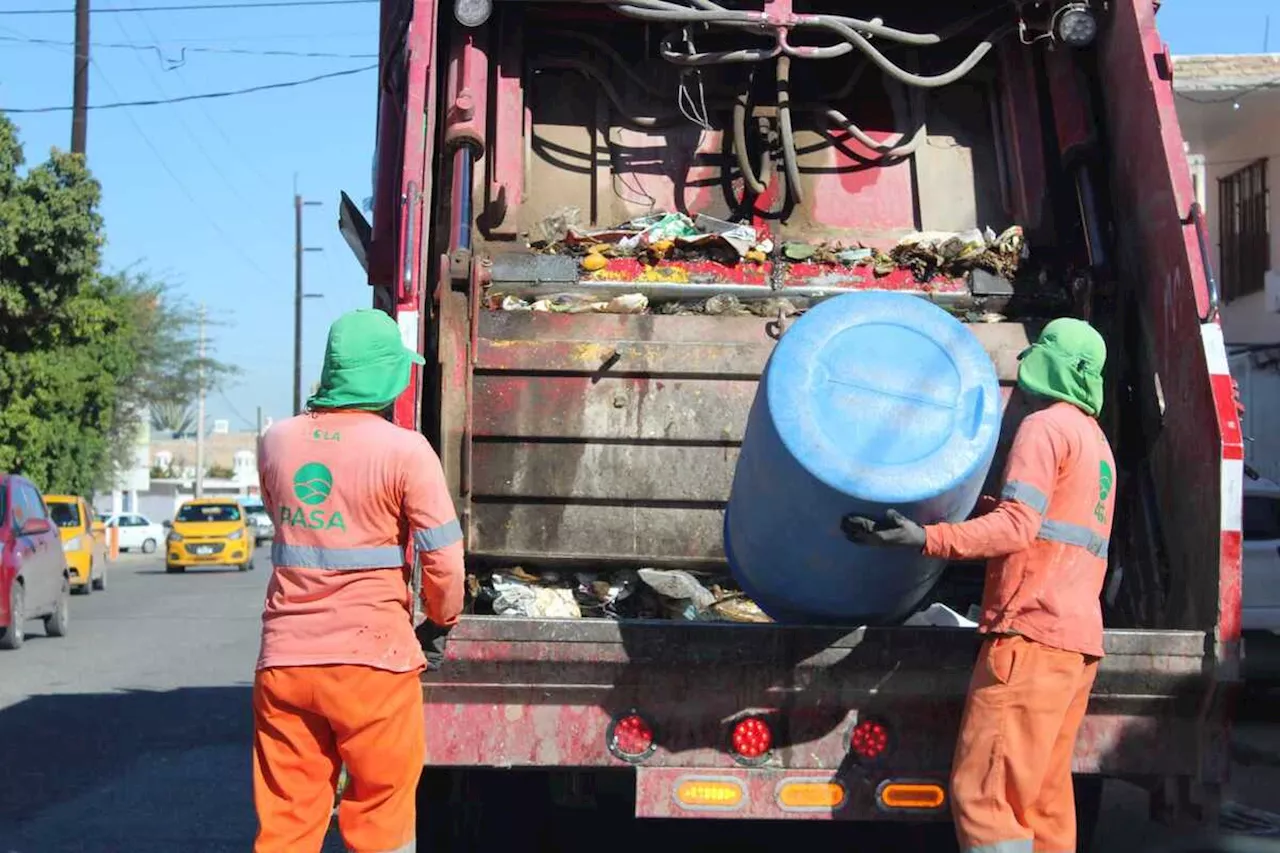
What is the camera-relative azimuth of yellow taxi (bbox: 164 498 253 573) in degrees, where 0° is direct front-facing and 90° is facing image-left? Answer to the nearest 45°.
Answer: approximately 0°

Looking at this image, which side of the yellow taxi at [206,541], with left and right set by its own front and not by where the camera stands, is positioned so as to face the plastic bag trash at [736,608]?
front

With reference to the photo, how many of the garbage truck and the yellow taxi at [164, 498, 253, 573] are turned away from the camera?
1

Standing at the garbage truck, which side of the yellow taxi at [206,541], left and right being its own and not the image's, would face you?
front

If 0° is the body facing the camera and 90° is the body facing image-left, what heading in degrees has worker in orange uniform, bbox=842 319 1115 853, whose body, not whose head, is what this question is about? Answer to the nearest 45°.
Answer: approximately 135°

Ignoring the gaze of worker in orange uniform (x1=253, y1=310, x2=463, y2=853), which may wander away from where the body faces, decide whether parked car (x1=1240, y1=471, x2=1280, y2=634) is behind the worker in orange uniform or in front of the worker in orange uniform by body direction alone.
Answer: in front

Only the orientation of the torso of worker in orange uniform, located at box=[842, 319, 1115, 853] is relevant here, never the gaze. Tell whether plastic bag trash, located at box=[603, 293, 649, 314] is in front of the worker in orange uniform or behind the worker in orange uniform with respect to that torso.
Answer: in front

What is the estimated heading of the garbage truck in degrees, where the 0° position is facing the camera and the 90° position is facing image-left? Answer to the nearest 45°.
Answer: approximately 180°

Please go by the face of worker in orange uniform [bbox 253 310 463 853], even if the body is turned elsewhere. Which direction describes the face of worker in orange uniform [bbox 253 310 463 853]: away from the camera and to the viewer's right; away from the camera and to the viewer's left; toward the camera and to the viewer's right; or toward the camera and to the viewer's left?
away from the camera and to the viewer's right

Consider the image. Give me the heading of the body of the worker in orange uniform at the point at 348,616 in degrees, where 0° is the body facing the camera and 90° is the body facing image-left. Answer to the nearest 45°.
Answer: approximately 225°
